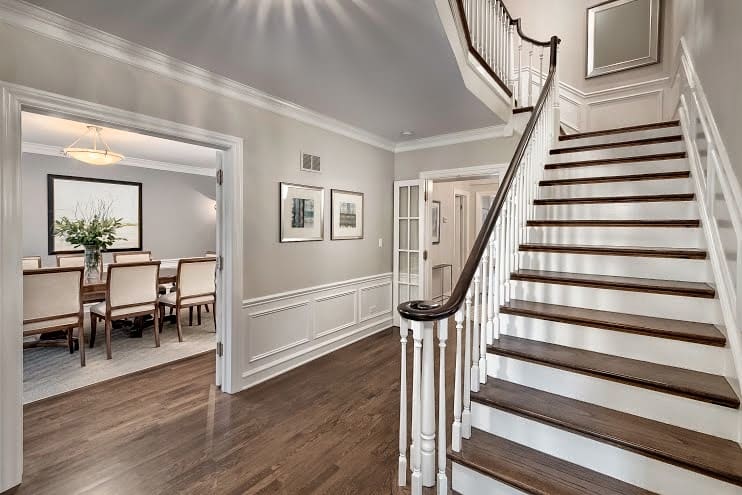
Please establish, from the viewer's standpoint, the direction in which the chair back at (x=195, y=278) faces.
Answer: facing away from the viewer and to the left of the viewer

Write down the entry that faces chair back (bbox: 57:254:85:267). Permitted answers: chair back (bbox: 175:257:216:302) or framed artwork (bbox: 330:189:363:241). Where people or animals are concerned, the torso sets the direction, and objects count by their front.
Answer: chair back (bbox: 175:257:216:302)

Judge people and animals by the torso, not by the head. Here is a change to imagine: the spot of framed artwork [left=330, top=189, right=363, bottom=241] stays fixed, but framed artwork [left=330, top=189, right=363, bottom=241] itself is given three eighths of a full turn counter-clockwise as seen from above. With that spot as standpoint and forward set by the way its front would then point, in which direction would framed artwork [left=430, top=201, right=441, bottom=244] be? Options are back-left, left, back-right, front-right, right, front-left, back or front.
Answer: front-right

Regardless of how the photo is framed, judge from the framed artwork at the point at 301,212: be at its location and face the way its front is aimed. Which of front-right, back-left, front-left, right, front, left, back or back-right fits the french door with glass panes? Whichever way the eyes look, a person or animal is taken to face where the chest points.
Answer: left

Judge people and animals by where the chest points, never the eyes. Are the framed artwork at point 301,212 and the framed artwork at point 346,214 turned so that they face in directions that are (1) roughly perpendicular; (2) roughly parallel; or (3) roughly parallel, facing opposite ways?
roughly parallel

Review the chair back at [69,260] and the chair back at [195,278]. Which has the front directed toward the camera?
the chair back at [69,260]

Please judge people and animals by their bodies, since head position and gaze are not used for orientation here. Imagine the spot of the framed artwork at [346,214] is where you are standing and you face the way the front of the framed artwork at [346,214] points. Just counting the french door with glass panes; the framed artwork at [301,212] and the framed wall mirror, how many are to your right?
1

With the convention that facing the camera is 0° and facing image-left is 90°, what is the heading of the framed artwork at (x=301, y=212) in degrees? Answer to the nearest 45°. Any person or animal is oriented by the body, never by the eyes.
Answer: approximately 315°

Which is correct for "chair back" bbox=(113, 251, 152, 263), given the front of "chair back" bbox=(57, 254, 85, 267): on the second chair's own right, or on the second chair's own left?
on the second chair's own left

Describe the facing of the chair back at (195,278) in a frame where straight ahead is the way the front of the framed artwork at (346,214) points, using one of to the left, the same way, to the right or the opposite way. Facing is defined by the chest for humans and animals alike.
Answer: the opposite way

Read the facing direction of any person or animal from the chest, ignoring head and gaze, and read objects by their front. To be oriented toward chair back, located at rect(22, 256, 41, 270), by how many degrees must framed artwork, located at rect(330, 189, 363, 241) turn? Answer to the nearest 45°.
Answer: approximately 135° to its right

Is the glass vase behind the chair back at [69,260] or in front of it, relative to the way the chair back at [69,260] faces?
in front

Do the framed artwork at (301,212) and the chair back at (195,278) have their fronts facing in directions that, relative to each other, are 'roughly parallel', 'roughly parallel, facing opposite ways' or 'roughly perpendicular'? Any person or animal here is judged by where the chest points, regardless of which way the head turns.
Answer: roughly parallel, facing opposite ways

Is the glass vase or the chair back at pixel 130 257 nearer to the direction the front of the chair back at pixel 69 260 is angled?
the glass vase
